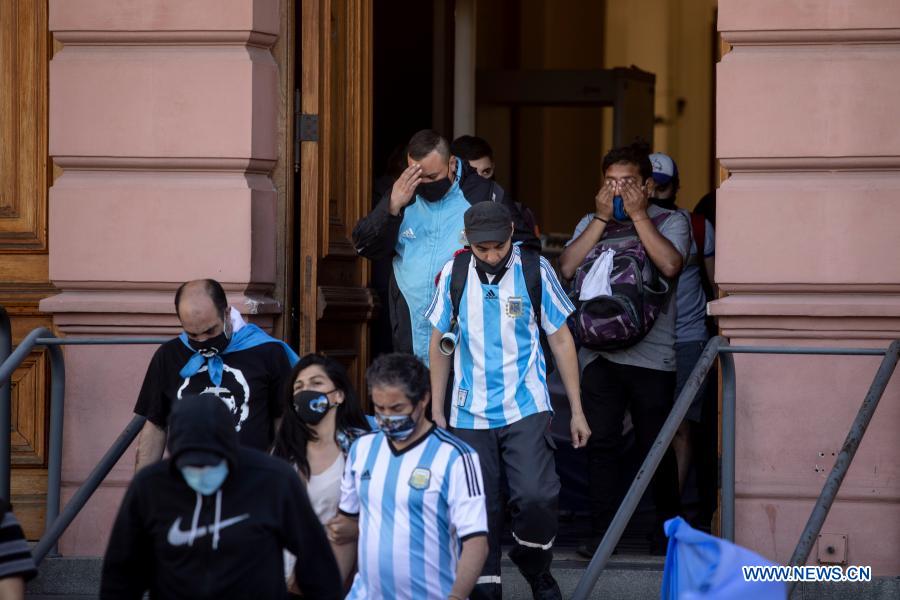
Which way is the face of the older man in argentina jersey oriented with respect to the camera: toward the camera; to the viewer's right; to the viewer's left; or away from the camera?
toward the camera

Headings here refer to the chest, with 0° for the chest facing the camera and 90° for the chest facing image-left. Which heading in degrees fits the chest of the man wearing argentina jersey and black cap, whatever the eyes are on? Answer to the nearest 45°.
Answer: approximately 0°

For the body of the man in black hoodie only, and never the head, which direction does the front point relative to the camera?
toward the camera

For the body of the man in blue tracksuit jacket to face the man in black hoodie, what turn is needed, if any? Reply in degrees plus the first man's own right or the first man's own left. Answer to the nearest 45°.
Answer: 0° — they already face them

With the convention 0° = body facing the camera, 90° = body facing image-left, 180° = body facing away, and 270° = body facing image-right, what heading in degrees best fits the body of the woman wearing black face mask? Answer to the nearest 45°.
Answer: approximately 45°

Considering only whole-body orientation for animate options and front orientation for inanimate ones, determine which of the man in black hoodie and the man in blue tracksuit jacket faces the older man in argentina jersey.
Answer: the man in blue tracksuit jacket

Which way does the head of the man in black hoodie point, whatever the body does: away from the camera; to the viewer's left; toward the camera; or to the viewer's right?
toward the camera

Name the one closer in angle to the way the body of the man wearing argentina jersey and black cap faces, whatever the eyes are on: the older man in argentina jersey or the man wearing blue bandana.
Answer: the older man in argentina jersey

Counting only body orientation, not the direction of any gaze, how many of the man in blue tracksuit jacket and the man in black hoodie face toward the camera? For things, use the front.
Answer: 2

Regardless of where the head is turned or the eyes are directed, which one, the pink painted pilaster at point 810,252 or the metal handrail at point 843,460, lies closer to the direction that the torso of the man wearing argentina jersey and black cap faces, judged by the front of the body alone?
the metal handrail

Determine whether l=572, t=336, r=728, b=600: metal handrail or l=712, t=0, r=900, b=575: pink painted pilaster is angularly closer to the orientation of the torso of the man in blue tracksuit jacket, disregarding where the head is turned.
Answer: the metal handrail

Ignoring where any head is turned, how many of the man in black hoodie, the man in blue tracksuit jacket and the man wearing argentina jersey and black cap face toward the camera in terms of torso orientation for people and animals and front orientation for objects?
3
